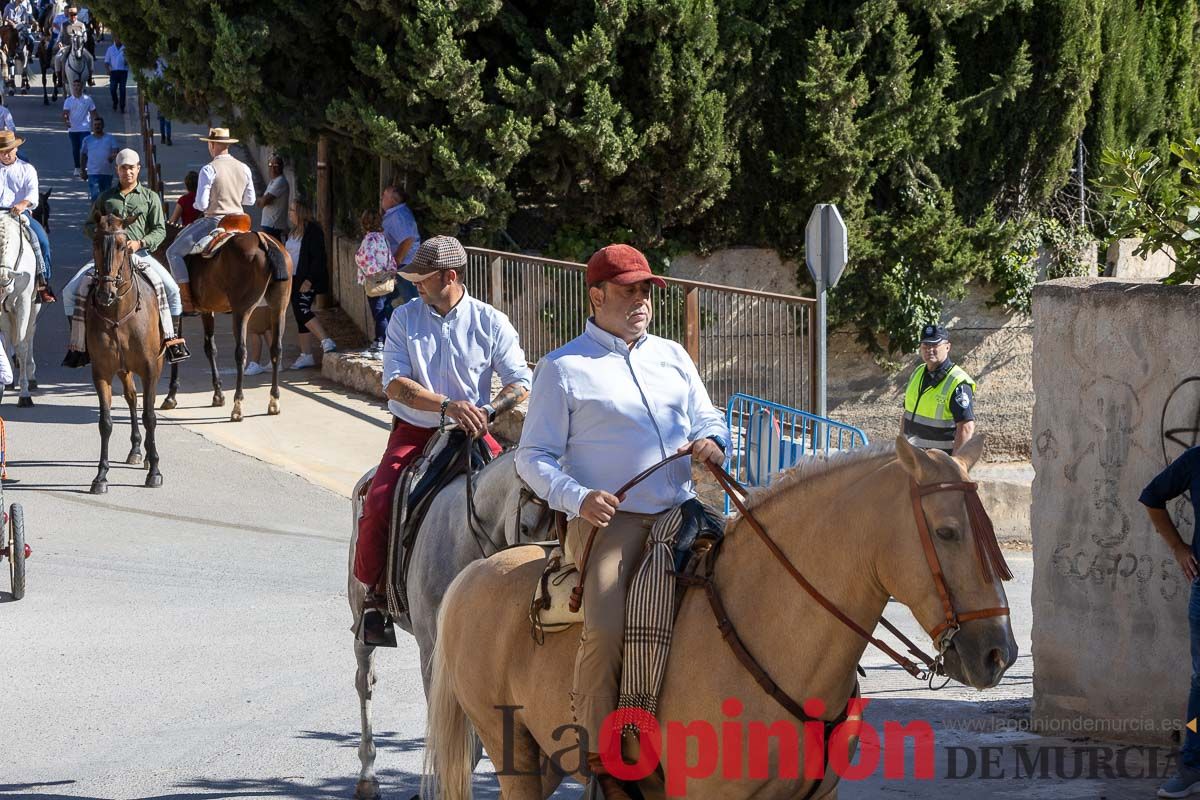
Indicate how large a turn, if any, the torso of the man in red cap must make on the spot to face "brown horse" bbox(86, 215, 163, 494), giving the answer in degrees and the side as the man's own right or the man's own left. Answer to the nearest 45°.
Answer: approximately 180°

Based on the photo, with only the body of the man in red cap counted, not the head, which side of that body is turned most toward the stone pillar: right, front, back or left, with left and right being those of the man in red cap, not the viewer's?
left

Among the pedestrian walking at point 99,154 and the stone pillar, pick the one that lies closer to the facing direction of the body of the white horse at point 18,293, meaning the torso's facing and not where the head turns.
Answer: the stone pillar

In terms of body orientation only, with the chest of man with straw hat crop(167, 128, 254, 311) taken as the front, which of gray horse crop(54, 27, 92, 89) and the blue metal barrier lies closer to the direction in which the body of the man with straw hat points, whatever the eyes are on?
the gray horse

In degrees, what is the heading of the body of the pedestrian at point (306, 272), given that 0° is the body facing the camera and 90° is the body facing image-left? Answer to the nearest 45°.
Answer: approximately 90°

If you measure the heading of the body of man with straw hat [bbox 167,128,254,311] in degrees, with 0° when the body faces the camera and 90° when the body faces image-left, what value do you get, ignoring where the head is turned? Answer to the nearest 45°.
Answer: approximately 135°

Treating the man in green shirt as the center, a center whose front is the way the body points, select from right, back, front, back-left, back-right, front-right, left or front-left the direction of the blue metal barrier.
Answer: front-left

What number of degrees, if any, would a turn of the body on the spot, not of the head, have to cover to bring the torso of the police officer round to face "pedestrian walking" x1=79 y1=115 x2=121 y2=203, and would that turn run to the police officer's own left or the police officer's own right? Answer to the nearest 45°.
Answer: approximately 90° to the police officer's own right

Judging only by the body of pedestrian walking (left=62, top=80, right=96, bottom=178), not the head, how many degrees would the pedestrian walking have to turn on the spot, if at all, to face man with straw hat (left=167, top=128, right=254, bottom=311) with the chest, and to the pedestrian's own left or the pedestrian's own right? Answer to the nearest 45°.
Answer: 0° — they already face them

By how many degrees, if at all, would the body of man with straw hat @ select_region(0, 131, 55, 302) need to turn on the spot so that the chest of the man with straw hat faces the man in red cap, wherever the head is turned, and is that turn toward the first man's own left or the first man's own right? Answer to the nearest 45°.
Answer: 0° — they already face them

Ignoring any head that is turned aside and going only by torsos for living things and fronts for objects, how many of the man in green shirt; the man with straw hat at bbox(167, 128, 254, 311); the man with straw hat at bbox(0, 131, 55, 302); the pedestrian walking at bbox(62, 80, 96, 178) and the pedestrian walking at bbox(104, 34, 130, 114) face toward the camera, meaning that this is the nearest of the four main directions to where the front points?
4
